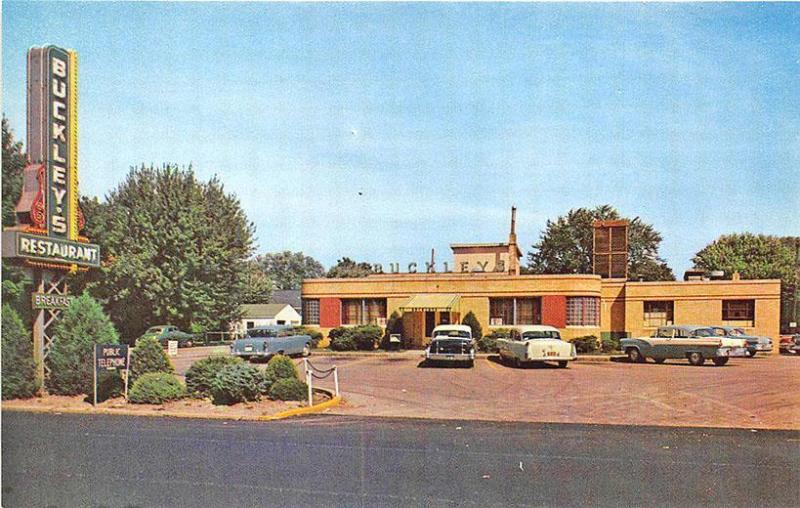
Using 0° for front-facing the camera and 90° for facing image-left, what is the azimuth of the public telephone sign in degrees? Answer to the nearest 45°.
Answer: approximately 0°
